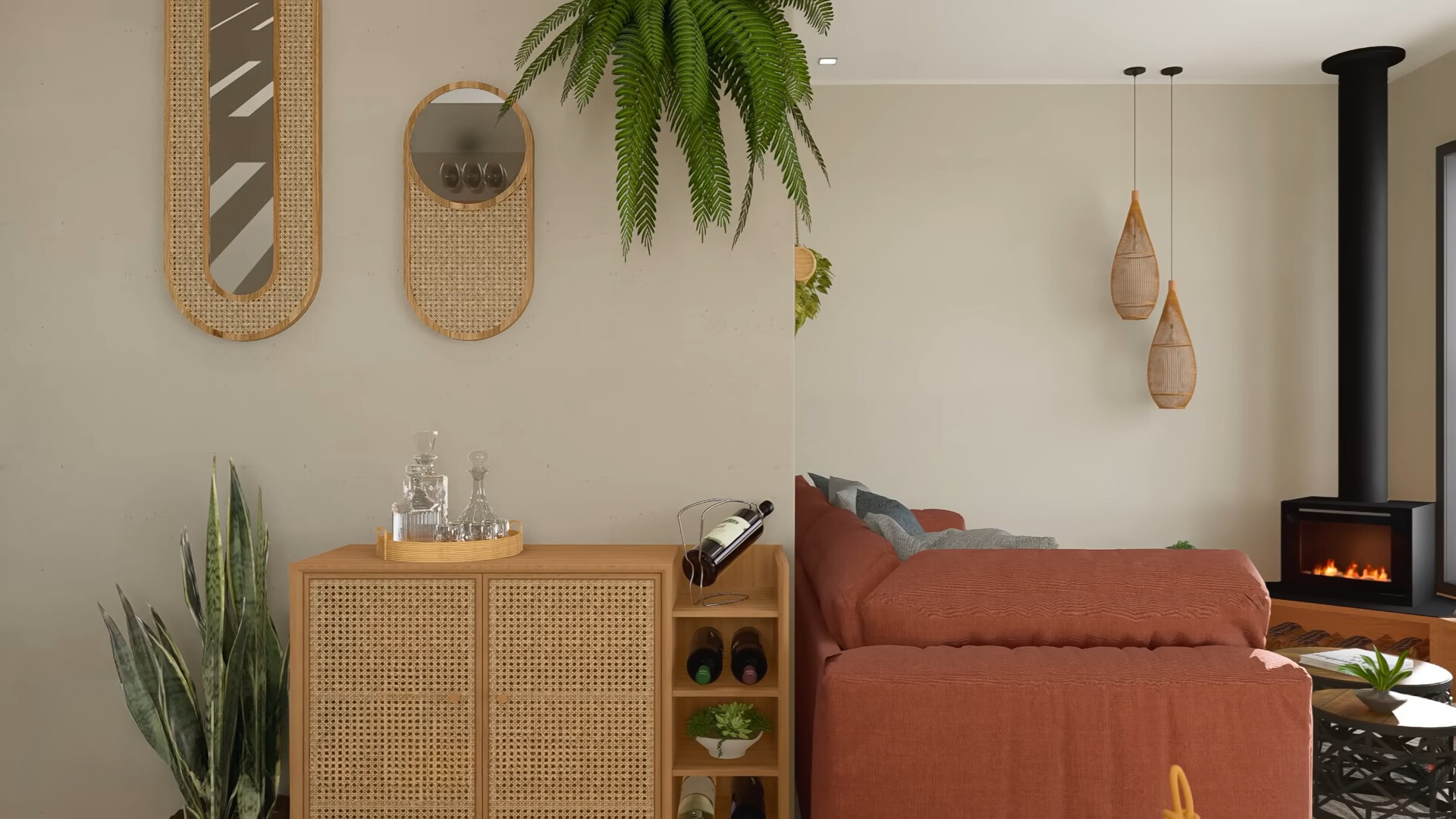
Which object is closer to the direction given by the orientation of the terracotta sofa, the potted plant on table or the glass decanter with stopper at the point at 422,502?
the potted plant on table

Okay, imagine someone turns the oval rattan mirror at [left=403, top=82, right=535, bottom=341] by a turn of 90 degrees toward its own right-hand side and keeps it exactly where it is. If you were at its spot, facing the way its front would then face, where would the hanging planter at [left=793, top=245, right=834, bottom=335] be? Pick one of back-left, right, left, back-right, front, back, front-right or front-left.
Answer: back-right

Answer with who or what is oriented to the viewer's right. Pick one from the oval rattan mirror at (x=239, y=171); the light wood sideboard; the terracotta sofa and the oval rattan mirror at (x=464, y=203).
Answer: the terracotta sofa

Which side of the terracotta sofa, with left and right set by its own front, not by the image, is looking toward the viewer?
right

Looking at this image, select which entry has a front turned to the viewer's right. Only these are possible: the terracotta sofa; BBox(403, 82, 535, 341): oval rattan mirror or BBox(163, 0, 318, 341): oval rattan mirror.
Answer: the terracotta sofa

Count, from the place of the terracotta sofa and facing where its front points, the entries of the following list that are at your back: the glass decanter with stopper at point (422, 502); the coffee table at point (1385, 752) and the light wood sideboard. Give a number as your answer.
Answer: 2

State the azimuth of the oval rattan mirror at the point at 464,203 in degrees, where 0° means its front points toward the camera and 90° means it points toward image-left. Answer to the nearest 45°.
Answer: approximately 0°

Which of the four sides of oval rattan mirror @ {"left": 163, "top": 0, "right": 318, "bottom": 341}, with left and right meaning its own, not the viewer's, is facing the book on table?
left

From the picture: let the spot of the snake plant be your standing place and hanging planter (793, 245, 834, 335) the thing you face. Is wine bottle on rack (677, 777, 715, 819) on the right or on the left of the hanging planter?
right

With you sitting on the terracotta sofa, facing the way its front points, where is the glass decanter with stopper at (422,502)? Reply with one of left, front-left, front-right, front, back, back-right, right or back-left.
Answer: back
